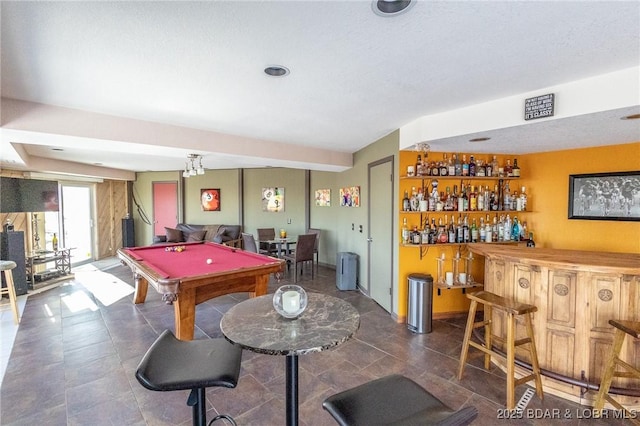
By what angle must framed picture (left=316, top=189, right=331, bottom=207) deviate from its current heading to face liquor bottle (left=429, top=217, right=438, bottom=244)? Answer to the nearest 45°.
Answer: approximately 45° to its left

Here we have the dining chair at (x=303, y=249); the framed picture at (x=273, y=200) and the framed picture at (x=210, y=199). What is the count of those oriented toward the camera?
2

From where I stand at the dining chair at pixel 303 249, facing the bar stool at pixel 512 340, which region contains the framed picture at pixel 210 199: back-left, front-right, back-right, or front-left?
back-right

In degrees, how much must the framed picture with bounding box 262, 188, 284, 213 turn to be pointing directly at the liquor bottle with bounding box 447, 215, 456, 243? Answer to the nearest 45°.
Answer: approximately 45° to its left

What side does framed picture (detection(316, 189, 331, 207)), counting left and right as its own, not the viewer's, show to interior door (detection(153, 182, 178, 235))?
right

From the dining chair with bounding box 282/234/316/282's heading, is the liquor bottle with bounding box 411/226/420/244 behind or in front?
behind
